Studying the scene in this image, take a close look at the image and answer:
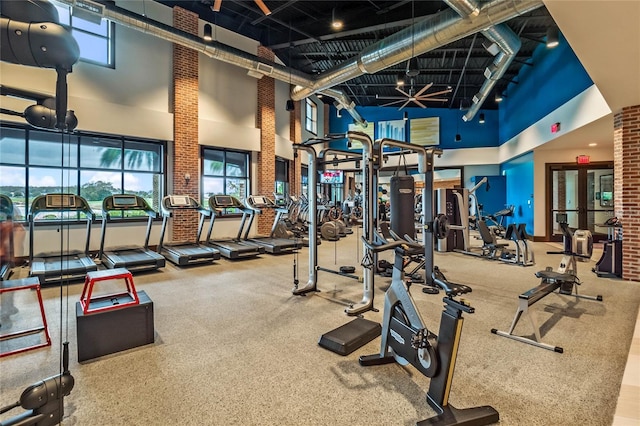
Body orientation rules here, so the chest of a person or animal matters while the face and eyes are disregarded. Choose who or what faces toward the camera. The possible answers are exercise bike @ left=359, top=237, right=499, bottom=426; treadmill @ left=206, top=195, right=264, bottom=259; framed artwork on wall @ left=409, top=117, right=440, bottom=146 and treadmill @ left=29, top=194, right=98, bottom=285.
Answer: the framed artwork on wall

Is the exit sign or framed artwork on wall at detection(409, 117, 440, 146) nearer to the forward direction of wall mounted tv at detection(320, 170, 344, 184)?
the exit sign

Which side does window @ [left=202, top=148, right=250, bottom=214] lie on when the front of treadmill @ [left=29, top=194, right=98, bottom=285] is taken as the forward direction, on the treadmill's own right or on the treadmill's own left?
on the treadmill's own right

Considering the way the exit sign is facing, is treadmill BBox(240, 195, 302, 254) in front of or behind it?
in front

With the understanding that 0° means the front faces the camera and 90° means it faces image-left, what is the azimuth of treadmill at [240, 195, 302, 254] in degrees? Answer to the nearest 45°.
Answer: approximately 135°

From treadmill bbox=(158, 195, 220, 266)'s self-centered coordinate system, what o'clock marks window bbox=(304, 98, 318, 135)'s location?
The window is roughly at 3 o'clock from the treadmill.

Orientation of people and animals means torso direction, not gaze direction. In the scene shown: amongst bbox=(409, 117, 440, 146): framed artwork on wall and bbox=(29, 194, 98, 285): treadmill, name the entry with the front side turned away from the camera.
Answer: the treadmill

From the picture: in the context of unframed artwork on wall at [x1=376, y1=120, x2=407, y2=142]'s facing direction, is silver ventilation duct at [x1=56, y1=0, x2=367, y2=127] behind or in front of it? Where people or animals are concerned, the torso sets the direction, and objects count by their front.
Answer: in front

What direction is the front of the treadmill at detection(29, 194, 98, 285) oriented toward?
away from the camera

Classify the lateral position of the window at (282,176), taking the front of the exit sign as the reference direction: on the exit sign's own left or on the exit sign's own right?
on the exit sign's own right

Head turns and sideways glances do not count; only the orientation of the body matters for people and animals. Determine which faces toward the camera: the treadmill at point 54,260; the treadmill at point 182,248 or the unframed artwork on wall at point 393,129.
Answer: the unframed artwork on wall

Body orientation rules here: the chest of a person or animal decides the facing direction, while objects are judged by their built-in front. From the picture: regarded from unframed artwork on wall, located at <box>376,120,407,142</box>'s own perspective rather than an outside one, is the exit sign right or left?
on its left

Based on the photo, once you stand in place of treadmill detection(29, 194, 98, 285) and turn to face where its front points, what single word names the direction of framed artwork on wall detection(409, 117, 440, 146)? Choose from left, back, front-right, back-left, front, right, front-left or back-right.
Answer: right

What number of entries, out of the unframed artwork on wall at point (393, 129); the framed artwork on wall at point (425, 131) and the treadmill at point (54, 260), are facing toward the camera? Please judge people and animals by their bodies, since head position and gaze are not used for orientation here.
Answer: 2
